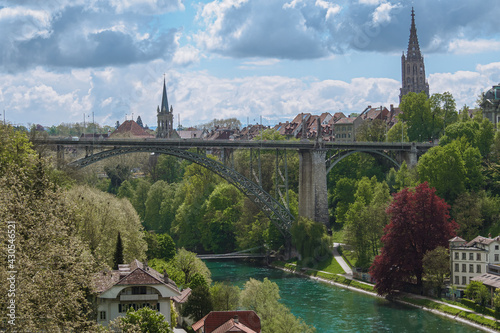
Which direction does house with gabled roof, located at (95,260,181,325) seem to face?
toward the camera

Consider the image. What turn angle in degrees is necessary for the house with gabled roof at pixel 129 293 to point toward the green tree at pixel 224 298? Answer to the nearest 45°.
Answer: approximately 135° to its left

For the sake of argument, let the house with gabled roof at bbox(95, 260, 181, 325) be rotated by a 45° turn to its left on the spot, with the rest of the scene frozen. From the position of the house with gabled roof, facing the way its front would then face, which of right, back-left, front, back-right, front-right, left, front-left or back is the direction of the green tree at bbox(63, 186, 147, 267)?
back-left

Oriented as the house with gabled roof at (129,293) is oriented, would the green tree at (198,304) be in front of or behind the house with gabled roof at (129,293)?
behind

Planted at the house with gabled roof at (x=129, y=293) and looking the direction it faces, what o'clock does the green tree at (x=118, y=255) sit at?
The green tree is roughly at 6 o'clock from the house with gabled roof.

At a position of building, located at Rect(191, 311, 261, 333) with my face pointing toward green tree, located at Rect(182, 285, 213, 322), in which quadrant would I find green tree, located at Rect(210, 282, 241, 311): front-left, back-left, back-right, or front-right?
front-right

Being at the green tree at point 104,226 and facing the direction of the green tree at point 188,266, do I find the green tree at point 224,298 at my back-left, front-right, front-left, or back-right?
front-right

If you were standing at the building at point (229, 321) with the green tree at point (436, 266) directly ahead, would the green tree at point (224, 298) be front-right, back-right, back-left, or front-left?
front-left

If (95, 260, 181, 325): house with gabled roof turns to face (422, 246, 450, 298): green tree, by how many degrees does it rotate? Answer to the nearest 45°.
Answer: approximately 135° to its left

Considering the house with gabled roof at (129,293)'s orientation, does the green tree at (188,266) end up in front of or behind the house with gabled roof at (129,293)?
behind
